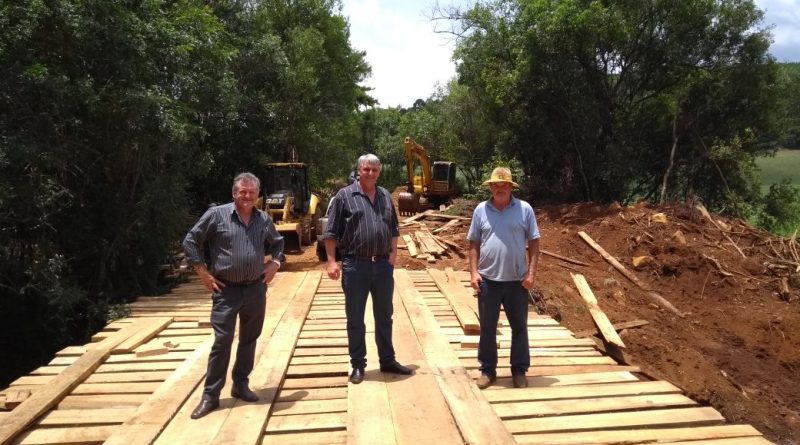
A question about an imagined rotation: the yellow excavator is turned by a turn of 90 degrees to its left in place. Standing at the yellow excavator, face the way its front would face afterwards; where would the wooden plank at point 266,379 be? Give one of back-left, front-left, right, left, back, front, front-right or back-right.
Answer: front-right

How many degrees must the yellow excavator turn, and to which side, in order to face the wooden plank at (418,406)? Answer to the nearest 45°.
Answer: approximately 45° to its left

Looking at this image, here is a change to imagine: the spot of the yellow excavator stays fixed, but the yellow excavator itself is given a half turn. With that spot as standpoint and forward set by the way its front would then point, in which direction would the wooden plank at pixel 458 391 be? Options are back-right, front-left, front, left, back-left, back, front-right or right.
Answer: back-right

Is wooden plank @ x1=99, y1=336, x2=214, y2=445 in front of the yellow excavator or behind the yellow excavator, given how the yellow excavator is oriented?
in front

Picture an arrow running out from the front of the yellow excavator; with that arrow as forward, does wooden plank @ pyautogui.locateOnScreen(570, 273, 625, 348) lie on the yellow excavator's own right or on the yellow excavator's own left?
on the yellow excavator's own left

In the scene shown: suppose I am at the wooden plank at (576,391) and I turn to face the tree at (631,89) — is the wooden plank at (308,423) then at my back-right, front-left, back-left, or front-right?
back-left

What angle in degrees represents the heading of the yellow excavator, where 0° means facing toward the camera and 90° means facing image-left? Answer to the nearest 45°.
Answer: approximately 45°

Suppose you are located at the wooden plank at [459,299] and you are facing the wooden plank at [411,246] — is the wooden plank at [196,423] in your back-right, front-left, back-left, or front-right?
back-left

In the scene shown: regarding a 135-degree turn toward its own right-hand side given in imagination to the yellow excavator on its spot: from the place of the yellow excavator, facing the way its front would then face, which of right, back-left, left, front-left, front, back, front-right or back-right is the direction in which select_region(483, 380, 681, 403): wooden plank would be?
back

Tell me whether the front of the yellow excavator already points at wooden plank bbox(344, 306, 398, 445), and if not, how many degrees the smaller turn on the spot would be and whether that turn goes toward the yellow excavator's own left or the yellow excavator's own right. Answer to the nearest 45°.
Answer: approximately 45° to the yellow excavator's own left

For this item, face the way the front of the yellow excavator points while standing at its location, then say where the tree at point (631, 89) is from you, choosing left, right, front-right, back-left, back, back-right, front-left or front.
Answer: left
